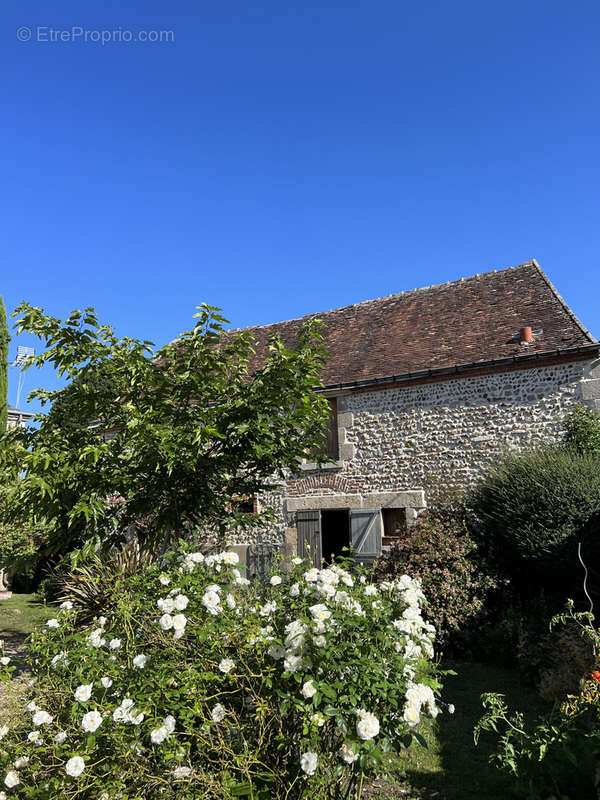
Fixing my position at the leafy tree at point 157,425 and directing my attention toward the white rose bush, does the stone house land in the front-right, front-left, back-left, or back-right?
back-left

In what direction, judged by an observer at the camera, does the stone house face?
facing the viewer

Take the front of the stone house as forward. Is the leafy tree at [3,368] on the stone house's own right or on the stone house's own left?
on the stone house's own right

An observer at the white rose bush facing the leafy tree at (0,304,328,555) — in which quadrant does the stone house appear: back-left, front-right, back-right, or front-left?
front-right

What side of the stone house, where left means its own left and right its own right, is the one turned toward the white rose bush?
front

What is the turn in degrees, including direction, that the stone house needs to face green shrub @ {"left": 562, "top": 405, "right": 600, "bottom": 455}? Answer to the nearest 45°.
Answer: approximately 45° to its left

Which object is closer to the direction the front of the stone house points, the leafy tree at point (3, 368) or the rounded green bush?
the rounded green bush

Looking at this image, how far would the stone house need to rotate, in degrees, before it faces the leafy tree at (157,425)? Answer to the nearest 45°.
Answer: approximately 45° to its right
